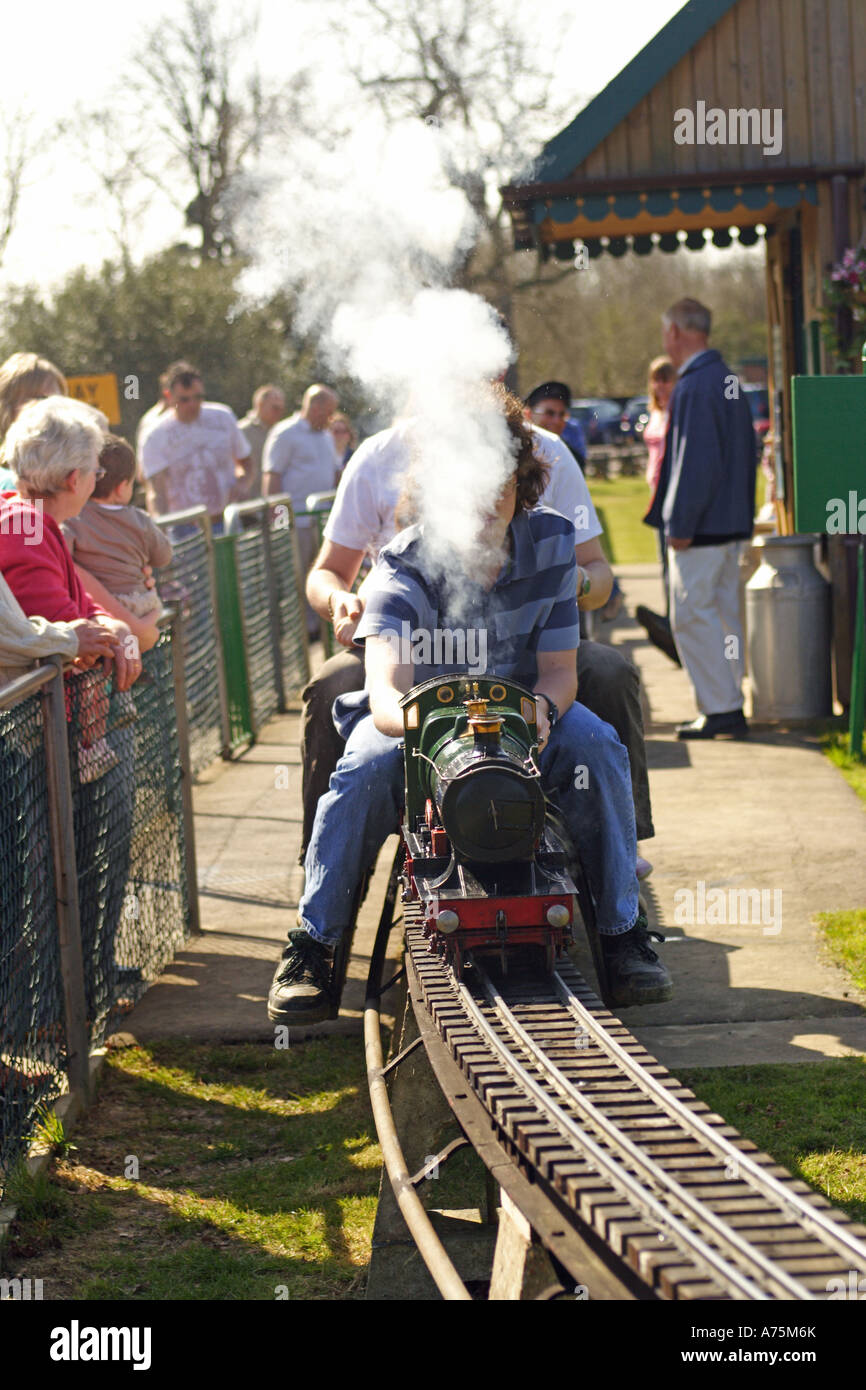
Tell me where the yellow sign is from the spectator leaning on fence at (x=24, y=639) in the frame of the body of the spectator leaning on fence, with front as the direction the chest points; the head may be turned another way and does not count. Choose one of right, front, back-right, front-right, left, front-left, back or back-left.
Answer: left

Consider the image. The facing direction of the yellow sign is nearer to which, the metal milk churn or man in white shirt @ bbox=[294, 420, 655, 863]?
the man in white shirt

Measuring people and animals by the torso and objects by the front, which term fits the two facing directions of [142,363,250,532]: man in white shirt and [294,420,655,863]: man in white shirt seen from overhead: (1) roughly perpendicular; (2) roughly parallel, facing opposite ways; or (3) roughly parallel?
roughly parallel

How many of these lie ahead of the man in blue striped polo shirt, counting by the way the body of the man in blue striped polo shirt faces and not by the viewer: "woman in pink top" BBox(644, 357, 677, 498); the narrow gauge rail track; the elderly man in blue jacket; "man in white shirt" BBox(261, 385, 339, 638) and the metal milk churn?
1

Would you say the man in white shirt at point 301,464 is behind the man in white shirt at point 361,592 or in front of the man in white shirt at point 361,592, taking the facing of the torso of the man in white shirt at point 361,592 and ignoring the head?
behind

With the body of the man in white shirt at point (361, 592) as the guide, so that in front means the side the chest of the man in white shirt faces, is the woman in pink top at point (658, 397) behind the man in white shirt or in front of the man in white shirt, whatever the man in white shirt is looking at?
behind

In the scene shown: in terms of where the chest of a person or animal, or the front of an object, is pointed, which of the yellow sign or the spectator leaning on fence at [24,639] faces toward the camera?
the yellow sign

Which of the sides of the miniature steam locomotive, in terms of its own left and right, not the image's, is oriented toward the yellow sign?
back

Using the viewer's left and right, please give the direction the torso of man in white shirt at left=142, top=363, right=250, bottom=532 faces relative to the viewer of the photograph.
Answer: facing the viewer

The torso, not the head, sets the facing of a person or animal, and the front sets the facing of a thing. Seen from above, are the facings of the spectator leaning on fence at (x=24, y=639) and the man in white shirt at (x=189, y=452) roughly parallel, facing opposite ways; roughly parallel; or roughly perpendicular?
roughly perpendicular

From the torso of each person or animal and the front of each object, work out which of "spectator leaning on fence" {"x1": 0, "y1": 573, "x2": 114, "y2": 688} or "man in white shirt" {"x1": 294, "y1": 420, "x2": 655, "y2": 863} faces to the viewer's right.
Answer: the spectator leaning on fence

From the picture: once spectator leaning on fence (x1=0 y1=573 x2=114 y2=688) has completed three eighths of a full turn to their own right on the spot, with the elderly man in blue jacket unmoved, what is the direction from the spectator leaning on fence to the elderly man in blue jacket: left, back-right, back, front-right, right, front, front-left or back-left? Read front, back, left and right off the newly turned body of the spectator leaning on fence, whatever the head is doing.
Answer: back

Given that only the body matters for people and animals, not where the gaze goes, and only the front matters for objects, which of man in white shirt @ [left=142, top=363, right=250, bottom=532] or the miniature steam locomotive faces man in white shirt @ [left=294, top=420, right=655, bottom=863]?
man in white shirt @ [left=142, top=363, right=250, bottom=532]

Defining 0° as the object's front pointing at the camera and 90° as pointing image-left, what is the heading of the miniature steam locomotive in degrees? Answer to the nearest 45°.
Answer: approximately 0°

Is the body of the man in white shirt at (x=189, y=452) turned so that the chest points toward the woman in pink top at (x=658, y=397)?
no

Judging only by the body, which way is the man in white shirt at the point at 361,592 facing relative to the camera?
toward the camera

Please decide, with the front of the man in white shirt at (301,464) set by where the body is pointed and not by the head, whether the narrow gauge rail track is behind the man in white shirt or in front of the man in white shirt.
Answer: in front
